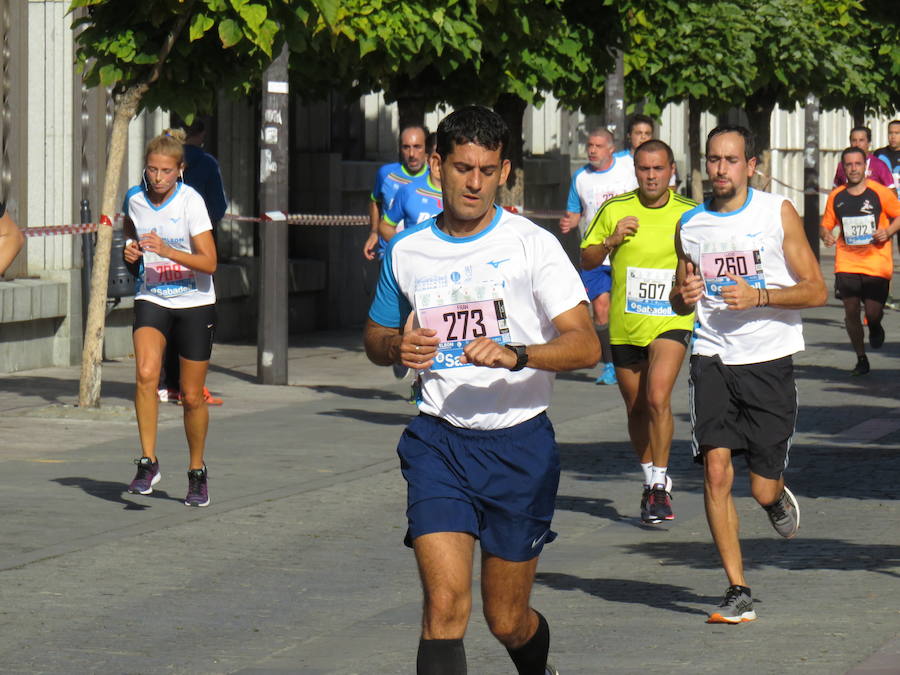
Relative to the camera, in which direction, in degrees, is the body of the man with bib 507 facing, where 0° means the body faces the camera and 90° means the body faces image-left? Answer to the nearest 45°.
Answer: approximately 0°

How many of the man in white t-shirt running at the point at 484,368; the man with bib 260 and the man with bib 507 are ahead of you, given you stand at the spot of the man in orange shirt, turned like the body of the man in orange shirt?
3

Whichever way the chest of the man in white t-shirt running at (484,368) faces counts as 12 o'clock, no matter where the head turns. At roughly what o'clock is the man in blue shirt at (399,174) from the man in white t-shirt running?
The man in blue shirt is roughly at 6 o'clock from the man in white t-shirt running.

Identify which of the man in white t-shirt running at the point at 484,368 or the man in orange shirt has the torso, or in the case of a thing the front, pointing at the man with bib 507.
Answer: the man in orange shirt

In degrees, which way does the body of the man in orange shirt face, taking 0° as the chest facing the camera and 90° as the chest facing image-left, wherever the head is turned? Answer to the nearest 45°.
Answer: approximately 0°
